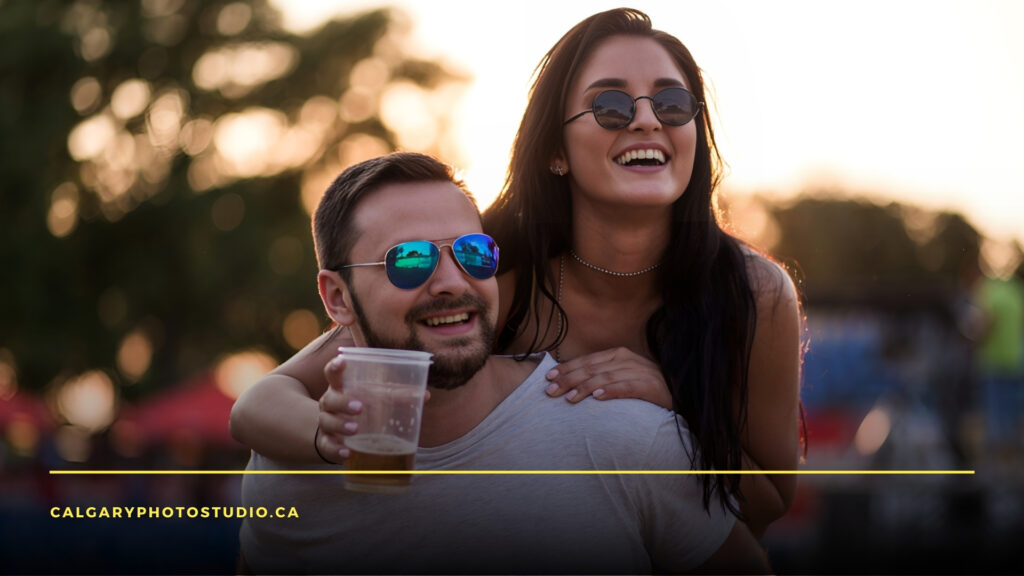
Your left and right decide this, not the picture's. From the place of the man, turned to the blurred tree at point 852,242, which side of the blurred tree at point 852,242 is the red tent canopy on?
left

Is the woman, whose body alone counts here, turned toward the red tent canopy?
no

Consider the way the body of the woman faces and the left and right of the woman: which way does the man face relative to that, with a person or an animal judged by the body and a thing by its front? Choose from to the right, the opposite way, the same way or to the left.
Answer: the same way

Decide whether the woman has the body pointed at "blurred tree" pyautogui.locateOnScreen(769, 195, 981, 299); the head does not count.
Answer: no

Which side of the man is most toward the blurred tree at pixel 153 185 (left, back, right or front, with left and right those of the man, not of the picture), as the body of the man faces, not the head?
back

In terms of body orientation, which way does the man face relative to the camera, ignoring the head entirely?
toward the camera

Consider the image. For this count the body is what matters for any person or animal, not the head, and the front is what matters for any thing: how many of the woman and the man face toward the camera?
2

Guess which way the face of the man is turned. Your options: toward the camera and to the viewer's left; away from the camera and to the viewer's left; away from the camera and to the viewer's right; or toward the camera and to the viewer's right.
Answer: toward the camera and to the viewer's right

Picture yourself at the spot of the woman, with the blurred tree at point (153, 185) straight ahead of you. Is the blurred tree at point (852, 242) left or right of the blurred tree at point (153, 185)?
right

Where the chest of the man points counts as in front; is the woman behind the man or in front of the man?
behind

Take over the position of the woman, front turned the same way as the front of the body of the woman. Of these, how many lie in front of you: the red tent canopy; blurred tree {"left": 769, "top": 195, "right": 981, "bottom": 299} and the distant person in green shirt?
0

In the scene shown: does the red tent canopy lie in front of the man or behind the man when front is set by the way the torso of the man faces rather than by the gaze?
behind

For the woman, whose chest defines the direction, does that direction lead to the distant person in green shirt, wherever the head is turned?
no

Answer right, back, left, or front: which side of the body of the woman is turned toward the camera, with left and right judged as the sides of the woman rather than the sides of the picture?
front
